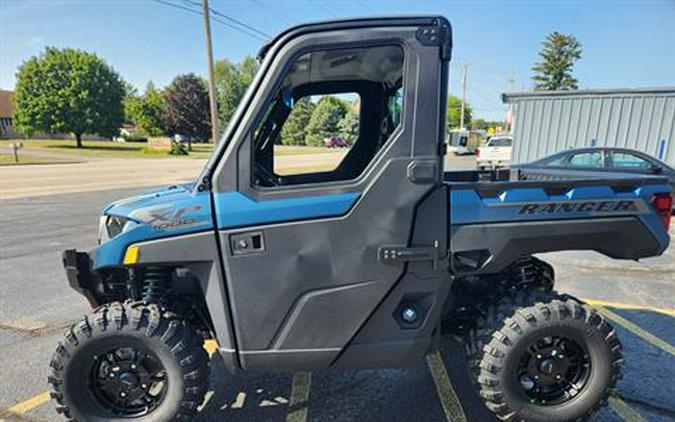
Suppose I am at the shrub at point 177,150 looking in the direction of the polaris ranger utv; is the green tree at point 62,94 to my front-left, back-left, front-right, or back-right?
back-right

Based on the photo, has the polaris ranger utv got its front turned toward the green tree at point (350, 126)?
no

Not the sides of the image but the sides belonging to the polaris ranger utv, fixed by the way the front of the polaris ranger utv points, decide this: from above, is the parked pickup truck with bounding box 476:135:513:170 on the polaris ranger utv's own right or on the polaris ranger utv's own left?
on the polaris ranger utv's own right

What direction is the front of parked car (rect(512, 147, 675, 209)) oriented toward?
to the viewer's right

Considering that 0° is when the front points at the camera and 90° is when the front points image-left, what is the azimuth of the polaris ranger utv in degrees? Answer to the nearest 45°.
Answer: approximately 90°

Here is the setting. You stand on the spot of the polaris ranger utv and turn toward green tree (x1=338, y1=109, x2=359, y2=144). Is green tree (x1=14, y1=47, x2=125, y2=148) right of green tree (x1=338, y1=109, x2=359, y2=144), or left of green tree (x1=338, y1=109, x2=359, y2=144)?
left

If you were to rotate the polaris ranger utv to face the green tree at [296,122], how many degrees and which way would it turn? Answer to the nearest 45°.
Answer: approximately 45° to its right

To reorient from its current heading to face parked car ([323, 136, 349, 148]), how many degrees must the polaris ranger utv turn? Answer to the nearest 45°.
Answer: approximately 90° to its right

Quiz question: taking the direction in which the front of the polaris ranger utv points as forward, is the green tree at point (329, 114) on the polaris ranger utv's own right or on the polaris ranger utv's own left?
on the polaris ranger utv's own right
